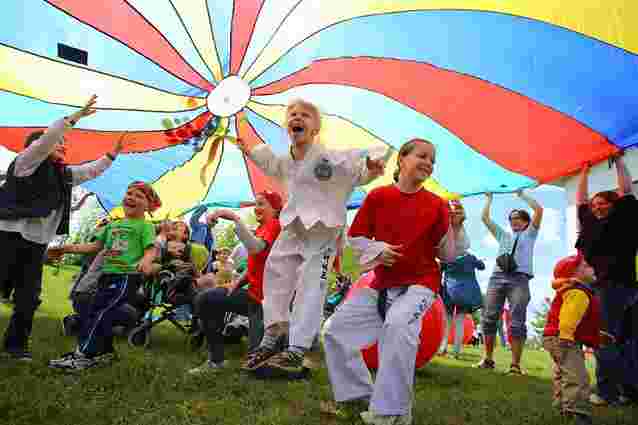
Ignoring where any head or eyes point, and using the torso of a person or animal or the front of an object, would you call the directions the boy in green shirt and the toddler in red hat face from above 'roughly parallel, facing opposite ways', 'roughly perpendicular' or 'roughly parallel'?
roughly perpendicular

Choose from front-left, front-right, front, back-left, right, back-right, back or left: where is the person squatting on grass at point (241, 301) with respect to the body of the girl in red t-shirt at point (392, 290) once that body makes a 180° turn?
front-left

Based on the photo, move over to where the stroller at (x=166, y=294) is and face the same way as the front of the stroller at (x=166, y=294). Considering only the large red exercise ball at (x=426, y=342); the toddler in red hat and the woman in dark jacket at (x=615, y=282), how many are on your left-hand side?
3

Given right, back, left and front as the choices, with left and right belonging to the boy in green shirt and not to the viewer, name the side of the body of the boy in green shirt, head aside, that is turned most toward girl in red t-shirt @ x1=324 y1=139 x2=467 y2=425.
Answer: left

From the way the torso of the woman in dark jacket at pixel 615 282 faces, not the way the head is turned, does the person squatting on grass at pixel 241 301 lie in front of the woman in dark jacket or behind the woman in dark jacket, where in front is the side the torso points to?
in front

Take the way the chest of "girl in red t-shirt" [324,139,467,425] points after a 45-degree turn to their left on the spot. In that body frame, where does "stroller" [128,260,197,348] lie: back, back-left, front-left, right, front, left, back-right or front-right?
back
